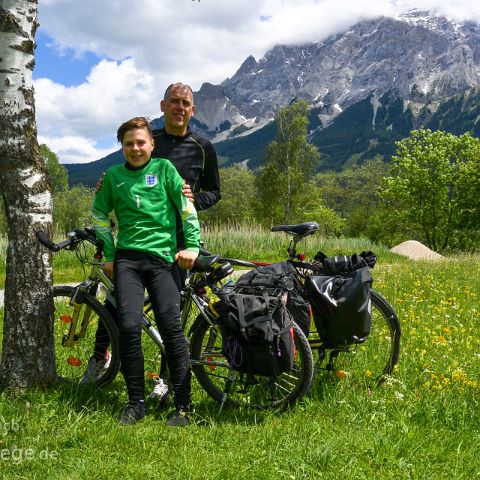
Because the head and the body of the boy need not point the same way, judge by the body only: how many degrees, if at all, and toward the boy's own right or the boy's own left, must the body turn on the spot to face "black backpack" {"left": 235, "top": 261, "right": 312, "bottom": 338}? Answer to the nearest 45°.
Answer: approximately 90° to the boy's own left

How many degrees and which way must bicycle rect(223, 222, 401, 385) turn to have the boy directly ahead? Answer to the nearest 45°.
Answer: approximately 45° to its left

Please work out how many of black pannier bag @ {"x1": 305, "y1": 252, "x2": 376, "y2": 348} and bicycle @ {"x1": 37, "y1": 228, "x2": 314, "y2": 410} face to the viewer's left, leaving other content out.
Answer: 1

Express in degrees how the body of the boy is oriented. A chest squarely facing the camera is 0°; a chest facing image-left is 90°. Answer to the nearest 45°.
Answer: approximately 0°

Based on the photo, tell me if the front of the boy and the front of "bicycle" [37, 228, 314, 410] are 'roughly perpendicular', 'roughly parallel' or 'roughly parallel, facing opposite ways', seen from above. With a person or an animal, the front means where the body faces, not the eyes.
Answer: roughly perpendicular

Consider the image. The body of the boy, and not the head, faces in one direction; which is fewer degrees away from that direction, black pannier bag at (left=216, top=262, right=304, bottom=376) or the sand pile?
the black pannier bag

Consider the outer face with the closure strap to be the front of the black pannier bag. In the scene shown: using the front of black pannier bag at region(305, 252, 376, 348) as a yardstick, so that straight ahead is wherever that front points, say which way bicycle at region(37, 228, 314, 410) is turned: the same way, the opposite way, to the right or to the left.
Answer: to the right

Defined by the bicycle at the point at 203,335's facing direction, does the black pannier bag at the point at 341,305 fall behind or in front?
behind

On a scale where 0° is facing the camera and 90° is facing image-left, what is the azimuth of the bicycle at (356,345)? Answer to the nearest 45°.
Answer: approximately 90°

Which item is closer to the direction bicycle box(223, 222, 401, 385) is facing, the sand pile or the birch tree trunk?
the birch tree trunk

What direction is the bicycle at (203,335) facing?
to the viewer's left
